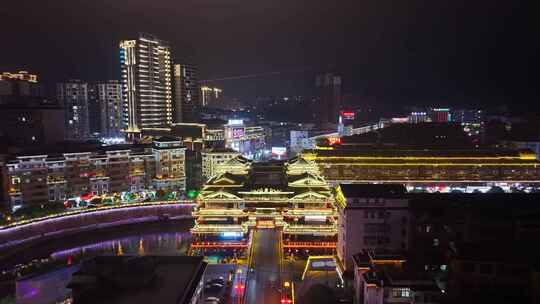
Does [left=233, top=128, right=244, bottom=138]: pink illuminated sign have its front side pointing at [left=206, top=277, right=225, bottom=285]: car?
yes

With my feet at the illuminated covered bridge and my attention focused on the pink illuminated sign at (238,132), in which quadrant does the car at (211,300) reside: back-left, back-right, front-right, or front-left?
back-left

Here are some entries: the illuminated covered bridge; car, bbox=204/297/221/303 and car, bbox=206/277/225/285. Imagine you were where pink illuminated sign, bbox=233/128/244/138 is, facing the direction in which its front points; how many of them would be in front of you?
3

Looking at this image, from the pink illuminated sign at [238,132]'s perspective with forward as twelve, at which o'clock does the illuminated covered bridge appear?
The illuminated covered bridge is roughly at 12 o'clock from the pink illuminated sign.

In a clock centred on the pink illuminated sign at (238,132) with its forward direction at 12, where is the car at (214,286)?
The car is roughly at 12 o'clock from the pink illuminated sign.

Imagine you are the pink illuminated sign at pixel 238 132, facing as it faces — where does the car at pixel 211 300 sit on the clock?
The car is roughly at 12 o'clock from the pink illuminated sign.

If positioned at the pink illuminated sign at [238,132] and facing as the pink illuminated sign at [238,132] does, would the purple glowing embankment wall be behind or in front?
in front

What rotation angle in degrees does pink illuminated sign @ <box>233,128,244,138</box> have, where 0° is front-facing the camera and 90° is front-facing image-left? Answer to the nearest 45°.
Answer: approximately 0°
